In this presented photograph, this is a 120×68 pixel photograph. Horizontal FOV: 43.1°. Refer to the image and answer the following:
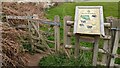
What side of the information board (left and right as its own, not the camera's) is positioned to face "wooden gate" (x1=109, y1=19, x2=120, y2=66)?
left

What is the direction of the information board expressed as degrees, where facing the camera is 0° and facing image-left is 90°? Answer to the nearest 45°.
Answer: approximately 0°
